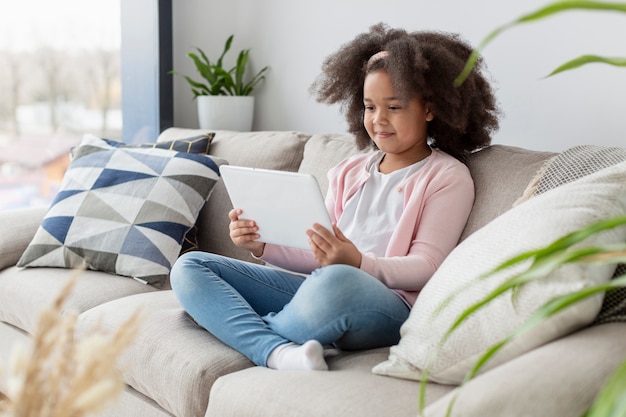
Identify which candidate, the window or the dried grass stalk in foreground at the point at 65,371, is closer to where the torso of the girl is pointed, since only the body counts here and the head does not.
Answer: the dried grass stalk in foreground

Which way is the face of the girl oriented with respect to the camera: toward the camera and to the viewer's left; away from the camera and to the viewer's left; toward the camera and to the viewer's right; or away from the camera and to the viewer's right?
toward the camera and to the viewer's left

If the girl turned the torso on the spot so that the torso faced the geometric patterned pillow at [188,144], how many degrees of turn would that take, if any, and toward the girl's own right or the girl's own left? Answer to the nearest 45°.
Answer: approximately 90° to the girl's own right

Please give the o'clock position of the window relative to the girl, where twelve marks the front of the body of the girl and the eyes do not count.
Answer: The window is roughly at 3 o'clock from the girl.

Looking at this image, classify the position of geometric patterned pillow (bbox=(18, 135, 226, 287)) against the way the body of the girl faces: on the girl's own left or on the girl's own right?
on the girl's own right

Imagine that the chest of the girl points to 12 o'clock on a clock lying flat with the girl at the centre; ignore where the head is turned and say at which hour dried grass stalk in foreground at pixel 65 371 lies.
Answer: The dried grass stalk in foreground is roughly at 11 o'clock from the girl.

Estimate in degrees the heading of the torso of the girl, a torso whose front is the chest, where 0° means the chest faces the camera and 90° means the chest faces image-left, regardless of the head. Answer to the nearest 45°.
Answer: approximately 45°
